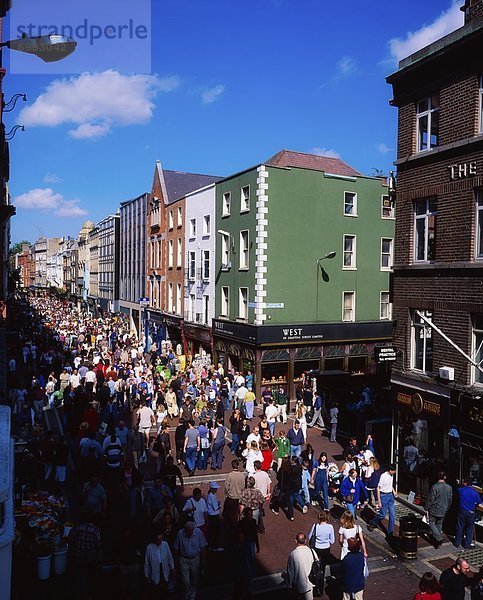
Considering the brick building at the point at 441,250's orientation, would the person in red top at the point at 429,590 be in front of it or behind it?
in front

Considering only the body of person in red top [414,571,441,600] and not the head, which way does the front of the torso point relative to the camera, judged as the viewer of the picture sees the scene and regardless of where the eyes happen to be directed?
away from the camera

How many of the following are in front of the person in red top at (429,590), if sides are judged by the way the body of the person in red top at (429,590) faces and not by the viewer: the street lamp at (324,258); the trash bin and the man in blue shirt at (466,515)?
3

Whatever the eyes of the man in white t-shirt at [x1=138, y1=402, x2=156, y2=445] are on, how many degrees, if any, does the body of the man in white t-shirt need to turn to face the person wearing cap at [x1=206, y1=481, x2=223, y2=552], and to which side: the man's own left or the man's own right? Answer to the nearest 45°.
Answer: approximately 180°

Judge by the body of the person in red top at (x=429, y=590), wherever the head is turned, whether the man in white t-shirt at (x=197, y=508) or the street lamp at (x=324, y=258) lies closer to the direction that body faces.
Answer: the street lamp

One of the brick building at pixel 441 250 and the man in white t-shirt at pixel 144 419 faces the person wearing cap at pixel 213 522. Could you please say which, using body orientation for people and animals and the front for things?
the brick building

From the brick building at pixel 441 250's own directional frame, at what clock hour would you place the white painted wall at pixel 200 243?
The white painted wall is roughly at 3 o'clock from the brick building.

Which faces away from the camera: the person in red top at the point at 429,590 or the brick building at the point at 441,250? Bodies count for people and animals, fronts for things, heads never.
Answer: the person in red top

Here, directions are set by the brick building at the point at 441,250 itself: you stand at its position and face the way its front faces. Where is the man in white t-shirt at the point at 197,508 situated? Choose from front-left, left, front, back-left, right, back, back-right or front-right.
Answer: front

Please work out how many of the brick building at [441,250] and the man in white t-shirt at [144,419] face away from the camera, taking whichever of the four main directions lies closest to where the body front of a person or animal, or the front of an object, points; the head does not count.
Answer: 1

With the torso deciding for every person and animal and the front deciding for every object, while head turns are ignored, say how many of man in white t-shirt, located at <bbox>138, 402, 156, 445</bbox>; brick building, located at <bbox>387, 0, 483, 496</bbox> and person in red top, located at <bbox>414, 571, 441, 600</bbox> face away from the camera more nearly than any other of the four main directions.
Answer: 2

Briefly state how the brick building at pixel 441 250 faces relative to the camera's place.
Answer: facing the viewer and to the left of the viewer

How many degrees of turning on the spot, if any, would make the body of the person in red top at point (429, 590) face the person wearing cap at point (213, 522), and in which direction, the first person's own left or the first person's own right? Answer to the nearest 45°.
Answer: approximately 45° to the first person's own left

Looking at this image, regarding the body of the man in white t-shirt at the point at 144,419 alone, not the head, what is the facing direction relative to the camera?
away from the camera

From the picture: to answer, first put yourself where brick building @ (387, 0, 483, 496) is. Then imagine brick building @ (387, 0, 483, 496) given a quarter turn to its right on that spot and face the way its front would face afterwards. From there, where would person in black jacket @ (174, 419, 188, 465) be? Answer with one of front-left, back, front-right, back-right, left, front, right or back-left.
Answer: front-left
